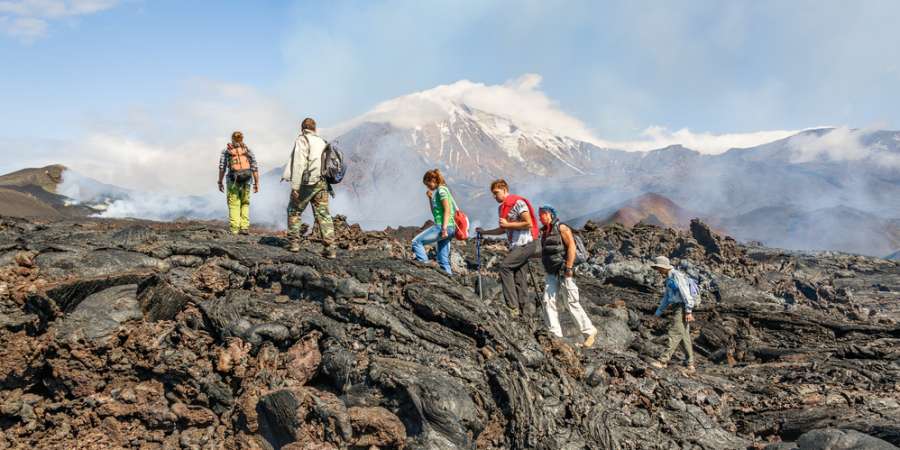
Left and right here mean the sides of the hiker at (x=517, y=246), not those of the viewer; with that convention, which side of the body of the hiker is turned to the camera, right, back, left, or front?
left

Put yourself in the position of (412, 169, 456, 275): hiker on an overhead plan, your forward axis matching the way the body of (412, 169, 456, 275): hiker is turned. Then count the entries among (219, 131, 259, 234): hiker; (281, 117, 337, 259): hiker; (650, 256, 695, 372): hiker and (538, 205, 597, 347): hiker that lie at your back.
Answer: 2

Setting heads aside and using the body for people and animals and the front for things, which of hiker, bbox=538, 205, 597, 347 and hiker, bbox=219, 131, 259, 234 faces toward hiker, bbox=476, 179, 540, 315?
hiker, bbox=538, 205, 597, 347

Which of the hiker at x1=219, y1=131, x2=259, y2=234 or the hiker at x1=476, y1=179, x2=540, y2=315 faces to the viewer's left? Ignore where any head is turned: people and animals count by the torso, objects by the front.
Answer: the hiker at x1=476, y1=179, x2=540, y2=315

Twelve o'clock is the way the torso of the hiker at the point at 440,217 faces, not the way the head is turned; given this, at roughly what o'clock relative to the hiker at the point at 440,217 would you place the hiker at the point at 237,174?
the hiker at the point at 237,174 is roughly at 1 o'clock from the hiker at the point at 440,217.

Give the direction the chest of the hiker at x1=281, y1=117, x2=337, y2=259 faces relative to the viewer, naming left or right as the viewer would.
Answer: facing away from the viewer and to the left of the viewer

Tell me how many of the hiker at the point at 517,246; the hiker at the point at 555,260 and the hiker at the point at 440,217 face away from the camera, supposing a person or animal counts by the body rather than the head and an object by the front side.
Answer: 0

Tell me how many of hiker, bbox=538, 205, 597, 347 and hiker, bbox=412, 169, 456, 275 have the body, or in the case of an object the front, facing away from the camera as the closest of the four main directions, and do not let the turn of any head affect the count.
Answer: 0

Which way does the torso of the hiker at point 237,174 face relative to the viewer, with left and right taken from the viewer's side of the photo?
facing away from the viewer

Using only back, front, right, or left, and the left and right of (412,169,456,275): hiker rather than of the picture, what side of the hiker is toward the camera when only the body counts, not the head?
left

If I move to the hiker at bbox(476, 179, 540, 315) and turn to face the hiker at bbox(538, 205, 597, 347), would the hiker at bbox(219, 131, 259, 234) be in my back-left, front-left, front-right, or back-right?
back-left

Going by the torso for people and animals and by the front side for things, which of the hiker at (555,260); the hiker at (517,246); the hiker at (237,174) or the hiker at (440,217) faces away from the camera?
the hiker at (237,174)

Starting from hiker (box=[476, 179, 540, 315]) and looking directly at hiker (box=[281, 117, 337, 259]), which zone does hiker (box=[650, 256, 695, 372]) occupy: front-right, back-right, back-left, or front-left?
back-right

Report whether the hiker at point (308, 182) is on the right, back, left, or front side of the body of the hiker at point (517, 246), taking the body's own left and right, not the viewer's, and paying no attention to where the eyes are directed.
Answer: front

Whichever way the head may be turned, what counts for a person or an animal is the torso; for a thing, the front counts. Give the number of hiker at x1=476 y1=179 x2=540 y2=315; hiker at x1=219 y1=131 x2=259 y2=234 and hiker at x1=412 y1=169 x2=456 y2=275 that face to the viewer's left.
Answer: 2
